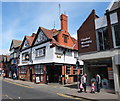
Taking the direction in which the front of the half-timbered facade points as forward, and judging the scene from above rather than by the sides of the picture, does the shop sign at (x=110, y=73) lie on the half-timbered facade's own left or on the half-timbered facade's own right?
on the half-timbered facade's own left

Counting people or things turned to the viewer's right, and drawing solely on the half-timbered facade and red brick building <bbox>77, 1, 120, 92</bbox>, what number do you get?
0

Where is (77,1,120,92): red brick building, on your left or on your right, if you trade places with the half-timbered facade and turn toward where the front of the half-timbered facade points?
on your left

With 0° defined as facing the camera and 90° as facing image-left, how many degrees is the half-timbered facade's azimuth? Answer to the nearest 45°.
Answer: approximately 45°

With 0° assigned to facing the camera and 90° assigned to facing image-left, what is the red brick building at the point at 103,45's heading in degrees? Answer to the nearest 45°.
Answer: approximately 45°
